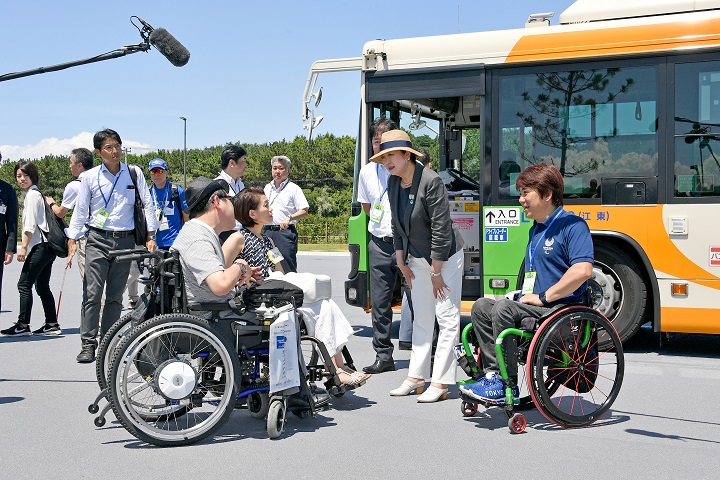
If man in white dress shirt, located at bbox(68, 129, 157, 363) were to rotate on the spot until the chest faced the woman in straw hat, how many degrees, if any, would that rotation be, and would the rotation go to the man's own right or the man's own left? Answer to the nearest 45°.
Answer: approximately 45° to the man's own left

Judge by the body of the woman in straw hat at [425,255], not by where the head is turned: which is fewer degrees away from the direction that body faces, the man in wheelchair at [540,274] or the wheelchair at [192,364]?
the wheelchair

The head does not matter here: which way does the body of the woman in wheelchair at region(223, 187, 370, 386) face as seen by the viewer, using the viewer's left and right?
facing to the right of the viewer

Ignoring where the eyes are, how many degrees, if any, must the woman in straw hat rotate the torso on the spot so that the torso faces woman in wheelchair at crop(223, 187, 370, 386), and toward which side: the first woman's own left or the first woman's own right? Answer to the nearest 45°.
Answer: approximately 45° to the first woman's own right

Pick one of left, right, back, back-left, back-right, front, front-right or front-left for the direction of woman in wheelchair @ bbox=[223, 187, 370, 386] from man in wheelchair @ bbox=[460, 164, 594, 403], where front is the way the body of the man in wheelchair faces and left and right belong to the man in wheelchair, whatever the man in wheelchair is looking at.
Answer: front

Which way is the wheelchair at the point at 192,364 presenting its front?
to the viewer's right

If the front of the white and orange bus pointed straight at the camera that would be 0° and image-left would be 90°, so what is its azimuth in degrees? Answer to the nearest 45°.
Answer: approximately 90°

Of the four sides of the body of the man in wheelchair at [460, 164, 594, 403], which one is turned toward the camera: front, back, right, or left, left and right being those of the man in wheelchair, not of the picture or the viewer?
left
